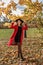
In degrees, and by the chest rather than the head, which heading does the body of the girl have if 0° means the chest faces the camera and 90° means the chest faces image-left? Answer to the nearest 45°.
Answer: approximately 0°
